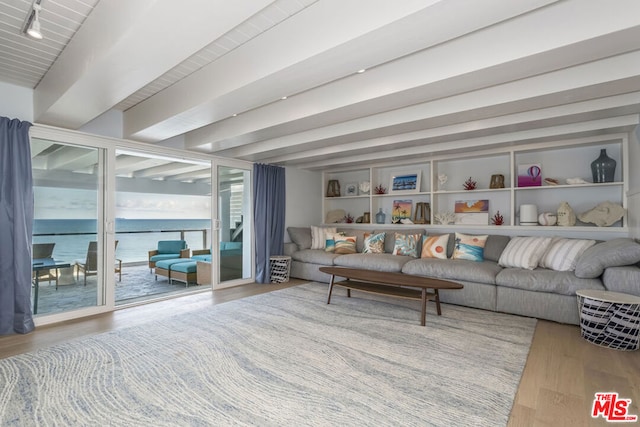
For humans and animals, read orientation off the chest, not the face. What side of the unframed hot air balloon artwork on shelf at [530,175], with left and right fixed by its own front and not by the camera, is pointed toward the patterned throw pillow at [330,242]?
right

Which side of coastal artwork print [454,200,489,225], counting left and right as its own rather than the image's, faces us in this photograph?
front

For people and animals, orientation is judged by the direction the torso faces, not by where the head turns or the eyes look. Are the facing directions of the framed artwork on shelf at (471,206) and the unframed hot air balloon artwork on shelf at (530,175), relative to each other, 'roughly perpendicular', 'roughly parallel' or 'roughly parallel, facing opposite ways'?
roughly parallel

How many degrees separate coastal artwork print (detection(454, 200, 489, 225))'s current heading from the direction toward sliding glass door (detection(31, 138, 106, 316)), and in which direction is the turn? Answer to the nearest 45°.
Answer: approximately 45° to its right

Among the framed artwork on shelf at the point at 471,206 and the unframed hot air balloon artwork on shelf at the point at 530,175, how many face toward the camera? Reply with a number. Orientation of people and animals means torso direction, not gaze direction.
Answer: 2

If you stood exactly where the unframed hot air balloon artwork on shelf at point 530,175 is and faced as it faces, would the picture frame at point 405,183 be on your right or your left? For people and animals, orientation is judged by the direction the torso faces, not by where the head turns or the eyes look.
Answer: on your right

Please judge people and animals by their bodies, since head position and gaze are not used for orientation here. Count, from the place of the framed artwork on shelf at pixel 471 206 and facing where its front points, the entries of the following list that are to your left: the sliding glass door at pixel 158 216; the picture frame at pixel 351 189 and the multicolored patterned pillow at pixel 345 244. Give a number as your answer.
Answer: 0

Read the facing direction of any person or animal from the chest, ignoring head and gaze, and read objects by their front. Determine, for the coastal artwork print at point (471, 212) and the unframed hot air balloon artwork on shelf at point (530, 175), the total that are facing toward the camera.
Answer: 2

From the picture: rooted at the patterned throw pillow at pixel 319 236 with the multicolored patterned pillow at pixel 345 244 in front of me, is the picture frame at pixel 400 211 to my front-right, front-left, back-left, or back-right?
front-left

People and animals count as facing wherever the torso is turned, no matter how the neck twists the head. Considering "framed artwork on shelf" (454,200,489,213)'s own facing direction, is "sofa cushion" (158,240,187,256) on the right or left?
on its right

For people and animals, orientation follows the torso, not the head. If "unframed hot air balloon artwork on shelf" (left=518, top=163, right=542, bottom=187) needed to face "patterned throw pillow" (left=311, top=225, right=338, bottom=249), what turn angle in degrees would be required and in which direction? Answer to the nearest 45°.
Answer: approximately 90° to its right

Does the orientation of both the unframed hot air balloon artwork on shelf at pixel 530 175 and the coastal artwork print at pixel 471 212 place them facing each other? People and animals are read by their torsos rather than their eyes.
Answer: no

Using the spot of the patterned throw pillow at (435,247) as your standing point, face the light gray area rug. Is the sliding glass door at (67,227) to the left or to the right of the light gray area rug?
right

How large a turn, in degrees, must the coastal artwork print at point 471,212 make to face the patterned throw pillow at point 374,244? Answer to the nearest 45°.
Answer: approximately 90° to its right

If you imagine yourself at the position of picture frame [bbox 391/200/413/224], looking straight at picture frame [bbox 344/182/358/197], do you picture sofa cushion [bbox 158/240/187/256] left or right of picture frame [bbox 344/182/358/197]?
left

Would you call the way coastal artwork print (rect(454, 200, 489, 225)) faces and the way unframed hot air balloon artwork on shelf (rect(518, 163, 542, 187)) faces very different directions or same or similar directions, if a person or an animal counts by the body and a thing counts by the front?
same or similar directions

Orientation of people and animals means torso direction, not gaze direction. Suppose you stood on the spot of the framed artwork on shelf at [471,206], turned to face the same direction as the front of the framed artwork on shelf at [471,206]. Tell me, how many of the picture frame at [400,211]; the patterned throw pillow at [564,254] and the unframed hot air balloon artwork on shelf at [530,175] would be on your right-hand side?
1

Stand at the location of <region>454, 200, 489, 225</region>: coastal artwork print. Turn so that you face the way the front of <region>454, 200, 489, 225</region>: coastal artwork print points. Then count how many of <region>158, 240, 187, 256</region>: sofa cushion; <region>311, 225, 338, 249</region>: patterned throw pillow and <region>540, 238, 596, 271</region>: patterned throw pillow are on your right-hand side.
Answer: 2
